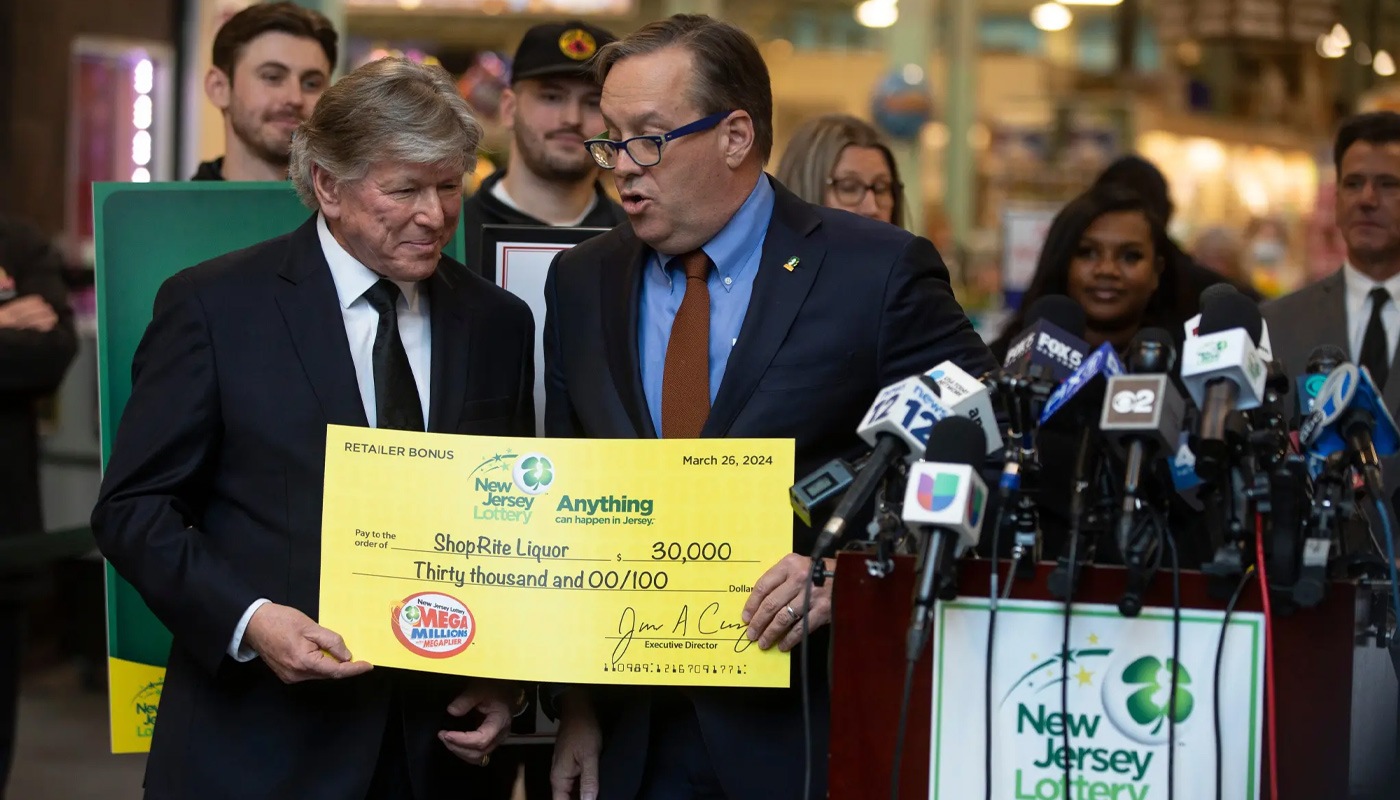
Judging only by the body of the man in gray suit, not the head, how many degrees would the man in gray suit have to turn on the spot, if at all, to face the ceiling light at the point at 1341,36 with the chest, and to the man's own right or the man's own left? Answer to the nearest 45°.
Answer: approximately 180°

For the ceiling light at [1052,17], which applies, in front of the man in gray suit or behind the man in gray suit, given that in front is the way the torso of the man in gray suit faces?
behind

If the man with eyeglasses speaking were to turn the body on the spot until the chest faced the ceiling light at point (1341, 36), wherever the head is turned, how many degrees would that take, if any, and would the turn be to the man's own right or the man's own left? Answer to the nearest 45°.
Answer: approximately 180°

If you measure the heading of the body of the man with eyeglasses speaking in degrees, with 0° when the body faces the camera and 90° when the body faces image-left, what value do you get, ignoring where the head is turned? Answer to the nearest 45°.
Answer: approximately 45°

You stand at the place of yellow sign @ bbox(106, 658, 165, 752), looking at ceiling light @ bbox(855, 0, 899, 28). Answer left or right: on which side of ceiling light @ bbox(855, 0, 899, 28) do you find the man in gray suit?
right

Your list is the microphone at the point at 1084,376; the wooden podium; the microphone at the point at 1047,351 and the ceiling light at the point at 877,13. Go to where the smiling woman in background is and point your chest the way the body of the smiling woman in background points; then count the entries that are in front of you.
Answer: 3

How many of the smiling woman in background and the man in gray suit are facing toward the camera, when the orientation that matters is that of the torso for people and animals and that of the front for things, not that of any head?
2

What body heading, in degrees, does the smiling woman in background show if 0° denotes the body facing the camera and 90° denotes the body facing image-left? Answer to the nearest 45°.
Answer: approximately 0°

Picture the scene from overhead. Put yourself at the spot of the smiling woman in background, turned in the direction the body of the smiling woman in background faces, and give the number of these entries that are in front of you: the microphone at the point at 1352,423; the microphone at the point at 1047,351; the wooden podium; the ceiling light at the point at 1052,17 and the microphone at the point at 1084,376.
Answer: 4
